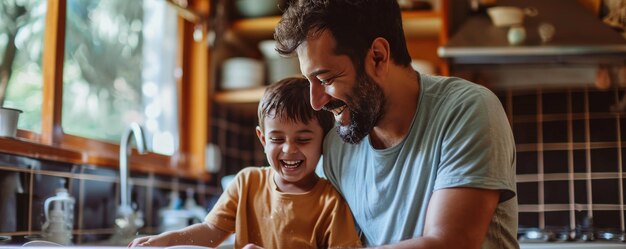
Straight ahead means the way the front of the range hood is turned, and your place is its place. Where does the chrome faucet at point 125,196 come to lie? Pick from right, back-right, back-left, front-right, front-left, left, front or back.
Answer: front-right

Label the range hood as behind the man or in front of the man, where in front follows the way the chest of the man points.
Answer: behind

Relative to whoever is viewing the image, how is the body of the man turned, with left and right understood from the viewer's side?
facing the viewer and to the left of the viewer

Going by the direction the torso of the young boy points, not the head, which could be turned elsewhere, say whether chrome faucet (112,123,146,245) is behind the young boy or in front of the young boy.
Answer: behind

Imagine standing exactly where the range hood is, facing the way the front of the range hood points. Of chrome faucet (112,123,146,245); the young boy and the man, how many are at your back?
0

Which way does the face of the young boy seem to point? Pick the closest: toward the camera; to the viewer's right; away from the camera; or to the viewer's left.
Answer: toward the camera

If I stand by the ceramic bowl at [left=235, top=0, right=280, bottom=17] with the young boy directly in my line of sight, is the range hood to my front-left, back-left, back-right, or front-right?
front-left

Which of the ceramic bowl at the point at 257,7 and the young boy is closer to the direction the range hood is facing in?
the young boy

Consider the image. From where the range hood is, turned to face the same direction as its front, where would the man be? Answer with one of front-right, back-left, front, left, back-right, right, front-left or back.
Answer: front

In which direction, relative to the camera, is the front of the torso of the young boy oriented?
toward the camera

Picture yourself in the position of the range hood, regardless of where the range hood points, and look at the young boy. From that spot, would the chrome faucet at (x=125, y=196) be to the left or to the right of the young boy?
right

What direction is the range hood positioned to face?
toward the camera

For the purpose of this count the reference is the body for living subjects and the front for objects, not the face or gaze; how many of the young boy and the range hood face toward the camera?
2

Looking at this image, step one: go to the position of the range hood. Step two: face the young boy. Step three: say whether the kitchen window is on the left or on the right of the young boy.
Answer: right

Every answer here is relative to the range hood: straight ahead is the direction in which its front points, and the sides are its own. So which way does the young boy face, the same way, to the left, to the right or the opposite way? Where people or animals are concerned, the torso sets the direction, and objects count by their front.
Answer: the same way

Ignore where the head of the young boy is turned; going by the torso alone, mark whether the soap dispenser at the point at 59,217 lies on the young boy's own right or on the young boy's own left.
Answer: on the young boy's own right

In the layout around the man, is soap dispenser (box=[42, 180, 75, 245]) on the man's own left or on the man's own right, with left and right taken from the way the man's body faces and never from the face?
on the man's own right

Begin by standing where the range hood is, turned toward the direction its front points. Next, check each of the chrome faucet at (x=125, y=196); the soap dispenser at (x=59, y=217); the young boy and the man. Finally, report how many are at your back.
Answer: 0
